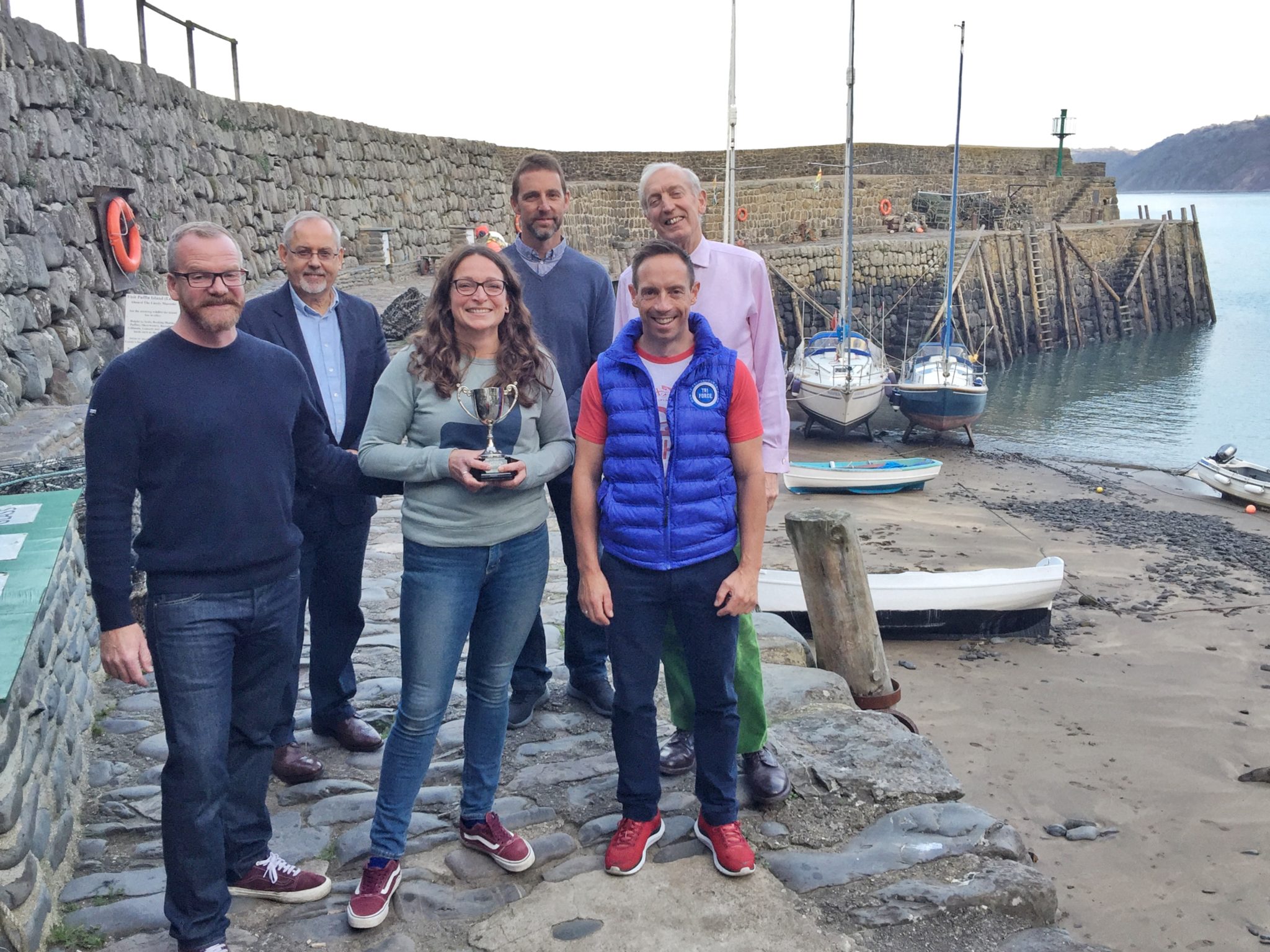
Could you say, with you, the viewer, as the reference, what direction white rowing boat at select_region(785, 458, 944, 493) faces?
facing to the left of the viewer

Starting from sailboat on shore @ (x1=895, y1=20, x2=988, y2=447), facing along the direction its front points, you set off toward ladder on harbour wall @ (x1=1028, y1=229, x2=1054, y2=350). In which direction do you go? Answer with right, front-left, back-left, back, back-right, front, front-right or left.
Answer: back

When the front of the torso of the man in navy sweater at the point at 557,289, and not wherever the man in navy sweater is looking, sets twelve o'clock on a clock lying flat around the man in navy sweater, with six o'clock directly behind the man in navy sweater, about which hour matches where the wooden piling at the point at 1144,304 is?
The wooden piling is roughly at 7 o'clock from the man in navy sweater.

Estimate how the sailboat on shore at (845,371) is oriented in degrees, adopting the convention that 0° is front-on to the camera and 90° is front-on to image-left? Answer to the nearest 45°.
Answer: approximately 0°

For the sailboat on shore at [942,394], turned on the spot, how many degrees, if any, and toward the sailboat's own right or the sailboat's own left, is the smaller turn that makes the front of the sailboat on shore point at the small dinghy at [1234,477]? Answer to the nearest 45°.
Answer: approximately 45° to the sailboat's own left

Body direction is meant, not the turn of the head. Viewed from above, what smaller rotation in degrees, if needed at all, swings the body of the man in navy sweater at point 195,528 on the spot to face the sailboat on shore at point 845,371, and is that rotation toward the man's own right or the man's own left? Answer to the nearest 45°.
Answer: approximately 90° to the man's own left

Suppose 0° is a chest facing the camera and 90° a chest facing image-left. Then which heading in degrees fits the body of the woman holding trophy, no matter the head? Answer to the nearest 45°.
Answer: approximately 0°

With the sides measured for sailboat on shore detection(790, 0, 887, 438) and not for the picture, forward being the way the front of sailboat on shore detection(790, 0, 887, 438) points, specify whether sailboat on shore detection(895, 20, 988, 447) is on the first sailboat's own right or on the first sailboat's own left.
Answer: on the first sailboat's own left
